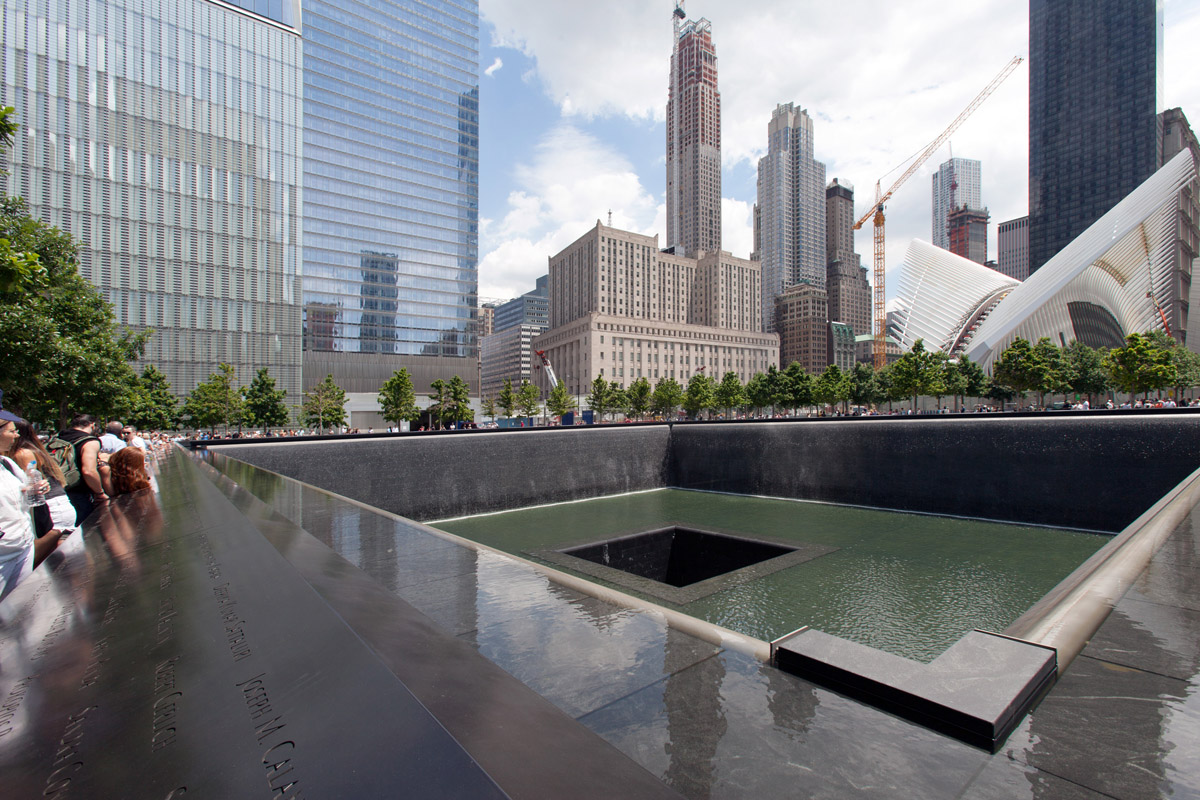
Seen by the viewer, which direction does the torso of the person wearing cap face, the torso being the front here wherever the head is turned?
to the viewer's right

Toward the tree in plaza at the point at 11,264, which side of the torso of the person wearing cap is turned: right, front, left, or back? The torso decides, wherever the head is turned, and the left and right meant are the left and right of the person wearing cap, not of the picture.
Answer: left

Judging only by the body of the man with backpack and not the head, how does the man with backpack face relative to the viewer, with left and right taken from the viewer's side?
facing away from the viewer and to the right of the viewer

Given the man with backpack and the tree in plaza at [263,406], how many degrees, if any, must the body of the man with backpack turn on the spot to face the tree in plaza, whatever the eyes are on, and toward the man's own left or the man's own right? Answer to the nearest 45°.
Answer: approximately 45° to the man's own left

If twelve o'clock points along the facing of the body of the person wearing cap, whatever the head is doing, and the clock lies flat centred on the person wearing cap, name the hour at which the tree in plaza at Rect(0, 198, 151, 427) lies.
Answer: The tree in plaza is roughly at 9 o'clock from the person wearing cap.

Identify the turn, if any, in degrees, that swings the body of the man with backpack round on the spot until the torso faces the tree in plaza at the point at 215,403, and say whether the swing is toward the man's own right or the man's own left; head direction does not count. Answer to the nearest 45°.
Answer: approximately 45° to the man's own left
